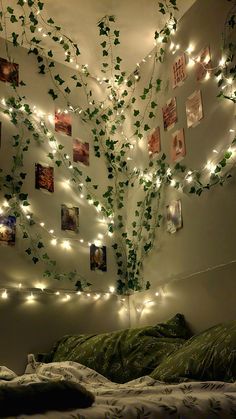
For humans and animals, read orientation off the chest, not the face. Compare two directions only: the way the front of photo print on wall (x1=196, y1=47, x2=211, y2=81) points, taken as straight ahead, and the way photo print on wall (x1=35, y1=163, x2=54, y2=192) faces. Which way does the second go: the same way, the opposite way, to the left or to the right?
to the left

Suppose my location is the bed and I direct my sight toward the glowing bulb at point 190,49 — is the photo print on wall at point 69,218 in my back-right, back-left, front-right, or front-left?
front-left

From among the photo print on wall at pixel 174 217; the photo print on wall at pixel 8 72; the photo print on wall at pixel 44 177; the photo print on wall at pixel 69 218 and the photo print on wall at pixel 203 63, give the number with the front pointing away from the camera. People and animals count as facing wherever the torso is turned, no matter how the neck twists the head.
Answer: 0

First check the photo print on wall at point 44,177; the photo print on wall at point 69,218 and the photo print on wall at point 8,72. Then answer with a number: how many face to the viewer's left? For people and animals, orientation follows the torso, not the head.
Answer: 0

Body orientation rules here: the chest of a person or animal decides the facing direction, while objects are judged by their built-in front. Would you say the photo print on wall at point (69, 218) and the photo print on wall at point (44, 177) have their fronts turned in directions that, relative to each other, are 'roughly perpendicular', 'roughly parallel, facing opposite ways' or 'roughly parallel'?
roughly parallel

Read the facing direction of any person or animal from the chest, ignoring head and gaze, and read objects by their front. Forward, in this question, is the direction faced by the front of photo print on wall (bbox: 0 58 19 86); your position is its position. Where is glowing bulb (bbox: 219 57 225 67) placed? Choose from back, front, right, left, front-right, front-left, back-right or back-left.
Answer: front

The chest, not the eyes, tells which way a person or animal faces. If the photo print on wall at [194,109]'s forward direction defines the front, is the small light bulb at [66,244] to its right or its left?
on its right

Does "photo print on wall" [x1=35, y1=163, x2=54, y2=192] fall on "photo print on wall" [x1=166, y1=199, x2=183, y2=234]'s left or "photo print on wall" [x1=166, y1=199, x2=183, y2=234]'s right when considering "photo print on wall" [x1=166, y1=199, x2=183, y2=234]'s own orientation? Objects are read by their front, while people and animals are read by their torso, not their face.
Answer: on its right

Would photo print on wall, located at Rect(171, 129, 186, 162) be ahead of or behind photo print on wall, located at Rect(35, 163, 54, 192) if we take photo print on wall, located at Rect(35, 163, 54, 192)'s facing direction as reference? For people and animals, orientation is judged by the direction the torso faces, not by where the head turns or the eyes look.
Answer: ahead

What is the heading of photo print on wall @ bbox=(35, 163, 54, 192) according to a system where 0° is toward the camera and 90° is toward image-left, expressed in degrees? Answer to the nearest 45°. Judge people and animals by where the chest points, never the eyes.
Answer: approximately 315°

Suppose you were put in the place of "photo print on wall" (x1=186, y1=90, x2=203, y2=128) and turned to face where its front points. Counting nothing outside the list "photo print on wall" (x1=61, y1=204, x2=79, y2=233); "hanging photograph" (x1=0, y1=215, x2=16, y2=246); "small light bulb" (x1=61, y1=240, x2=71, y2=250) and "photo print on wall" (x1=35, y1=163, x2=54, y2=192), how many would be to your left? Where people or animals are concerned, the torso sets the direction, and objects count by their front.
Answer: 0

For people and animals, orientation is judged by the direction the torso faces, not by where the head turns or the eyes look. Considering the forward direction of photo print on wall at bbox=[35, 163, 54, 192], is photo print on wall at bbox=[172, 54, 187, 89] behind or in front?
in front

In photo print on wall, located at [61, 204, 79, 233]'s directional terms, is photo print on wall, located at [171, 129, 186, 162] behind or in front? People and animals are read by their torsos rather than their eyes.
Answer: in front

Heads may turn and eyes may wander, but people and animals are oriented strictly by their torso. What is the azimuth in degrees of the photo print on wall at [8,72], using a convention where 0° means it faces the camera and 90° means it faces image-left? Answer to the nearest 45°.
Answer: approximately 315°

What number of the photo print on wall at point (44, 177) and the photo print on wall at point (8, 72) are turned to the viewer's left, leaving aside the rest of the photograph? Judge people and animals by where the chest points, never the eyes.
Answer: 0

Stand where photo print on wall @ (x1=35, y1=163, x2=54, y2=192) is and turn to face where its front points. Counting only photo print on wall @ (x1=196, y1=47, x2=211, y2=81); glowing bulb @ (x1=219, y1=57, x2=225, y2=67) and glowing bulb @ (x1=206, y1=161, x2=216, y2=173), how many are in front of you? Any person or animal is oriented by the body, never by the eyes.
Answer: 3

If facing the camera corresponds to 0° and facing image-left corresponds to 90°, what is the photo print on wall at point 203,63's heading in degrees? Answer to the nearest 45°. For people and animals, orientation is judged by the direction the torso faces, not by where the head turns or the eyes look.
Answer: approximately 45°

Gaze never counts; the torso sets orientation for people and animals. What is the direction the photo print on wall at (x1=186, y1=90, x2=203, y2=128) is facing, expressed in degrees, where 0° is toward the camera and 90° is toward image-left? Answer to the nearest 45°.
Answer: approximately 45°
